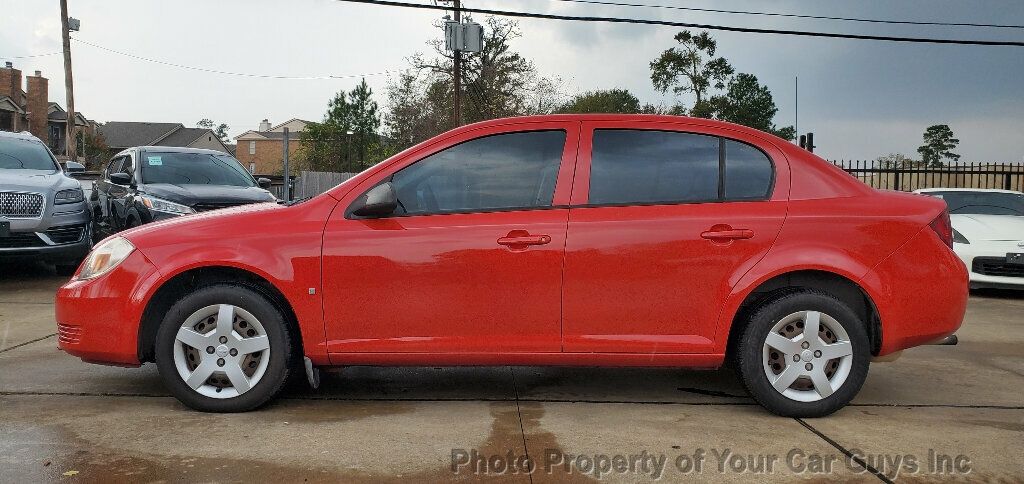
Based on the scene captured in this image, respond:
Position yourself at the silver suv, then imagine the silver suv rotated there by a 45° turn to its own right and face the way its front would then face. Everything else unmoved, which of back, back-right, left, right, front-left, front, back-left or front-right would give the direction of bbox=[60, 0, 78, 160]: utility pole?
back-right

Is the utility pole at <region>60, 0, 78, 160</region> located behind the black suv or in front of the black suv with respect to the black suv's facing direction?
behind

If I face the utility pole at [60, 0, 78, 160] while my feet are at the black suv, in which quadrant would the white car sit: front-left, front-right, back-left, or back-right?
back-right

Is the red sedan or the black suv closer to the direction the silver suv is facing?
the red sedan

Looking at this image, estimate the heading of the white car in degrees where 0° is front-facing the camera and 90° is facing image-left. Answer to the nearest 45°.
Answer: approximately 0°

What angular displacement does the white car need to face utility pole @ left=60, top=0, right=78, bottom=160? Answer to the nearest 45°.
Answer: approximately 90° to its right

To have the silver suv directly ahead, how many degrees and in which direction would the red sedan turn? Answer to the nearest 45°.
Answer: approximately 45° to its right

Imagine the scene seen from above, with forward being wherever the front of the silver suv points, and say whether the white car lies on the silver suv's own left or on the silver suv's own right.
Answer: on the silver suv's own left

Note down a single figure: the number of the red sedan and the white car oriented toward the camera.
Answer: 1

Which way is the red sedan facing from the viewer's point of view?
to the viewer's left
